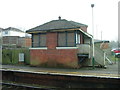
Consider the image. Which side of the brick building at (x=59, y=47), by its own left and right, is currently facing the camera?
front

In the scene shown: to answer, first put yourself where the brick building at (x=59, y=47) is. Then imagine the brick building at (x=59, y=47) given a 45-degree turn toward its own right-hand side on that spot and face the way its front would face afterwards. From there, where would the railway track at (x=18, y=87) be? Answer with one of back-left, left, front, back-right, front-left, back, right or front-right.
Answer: front
